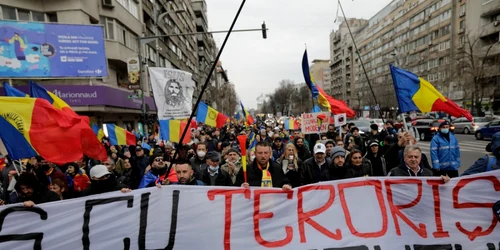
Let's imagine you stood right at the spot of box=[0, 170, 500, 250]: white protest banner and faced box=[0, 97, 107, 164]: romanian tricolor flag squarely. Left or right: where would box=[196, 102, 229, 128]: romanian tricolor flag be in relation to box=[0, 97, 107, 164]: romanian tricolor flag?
right

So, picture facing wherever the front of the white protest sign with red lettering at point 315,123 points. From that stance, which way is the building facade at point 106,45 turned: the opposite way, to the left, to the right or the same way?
to the left

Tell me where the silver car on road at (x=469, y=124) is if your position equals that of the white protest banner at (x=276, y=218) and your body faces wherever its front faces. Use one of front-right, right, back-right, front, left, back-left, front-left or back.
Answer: back-left

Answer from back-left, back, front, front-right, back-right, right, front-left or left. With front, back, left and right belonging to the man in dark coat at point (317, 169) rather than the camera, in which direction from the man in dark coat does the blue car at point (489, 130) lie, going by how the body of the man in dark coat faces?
back-left

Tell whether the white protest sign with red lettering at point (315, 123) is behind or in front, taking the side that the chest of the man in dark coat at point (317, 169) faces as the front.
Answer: behind

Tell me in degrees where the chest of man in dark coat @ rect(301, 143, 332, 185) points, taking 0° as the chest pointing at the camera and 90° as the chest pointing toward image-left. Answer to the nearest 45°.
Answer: approximately 0°

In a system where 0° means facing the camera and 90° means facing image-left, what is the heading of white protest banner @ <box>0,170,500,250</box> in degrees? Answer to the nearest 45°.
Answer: approximately 0°

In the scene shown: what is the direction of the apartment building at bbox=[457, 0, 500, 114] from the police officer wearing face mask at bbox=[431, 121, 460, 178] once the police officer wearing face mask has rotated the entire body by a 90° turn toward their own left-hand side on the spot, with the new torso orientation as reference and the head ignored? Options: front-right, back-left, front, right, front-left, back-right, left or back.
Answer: left

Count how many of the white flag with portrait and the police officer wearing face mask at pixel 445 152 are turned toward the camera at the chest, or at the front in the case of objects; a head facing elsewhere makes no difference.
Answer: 2
